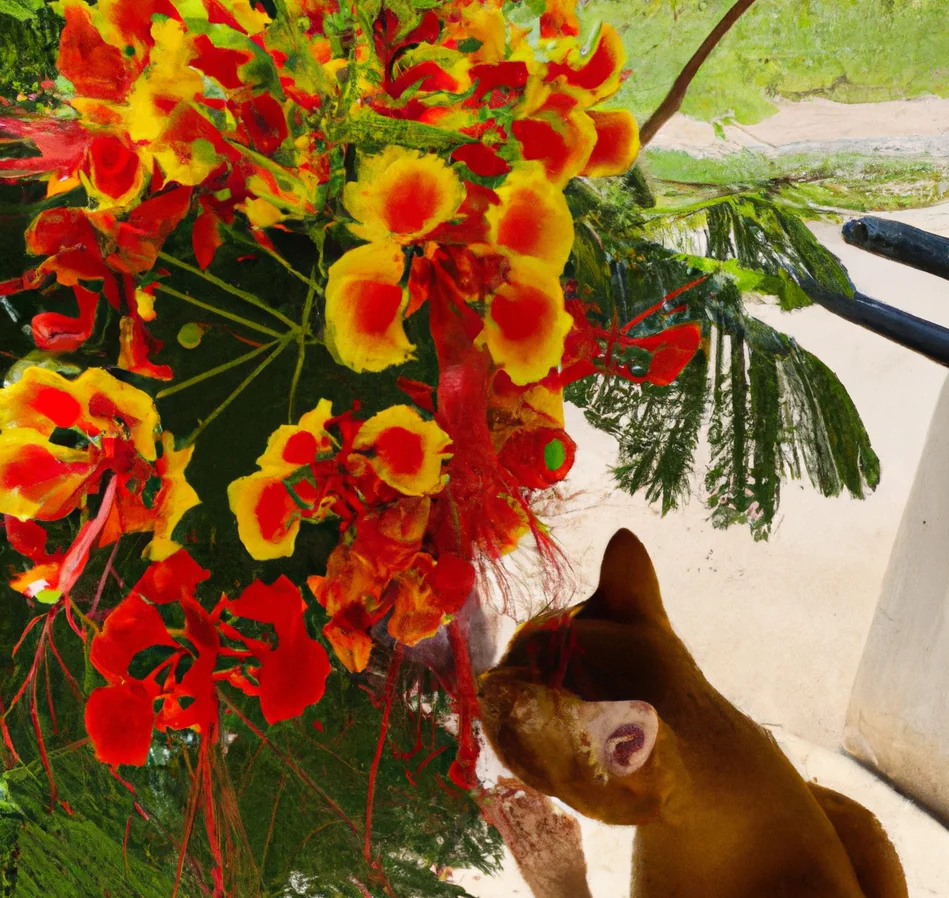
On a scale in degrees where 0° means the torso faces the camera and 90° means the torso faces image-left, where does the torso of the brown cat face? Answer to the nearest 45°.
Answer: approximately 90°
